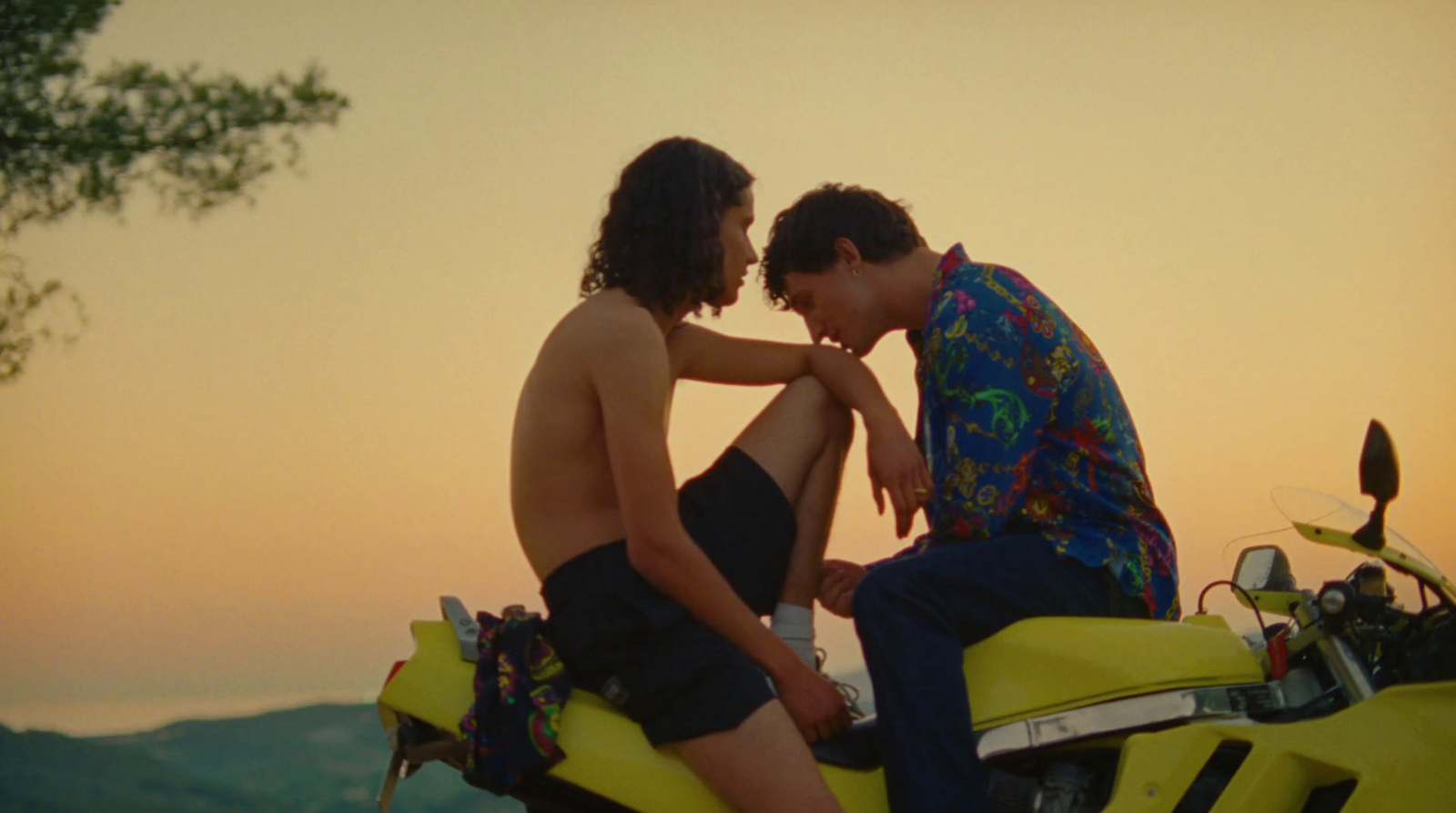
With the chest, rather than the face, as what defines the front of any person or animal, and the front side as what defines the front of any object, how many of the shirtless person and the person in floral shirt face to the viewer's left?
1

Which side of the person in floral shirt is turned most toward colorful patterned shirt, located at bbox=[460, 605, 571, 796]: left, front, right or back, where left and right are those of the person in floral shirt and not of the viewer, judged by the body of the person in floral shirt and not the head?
front

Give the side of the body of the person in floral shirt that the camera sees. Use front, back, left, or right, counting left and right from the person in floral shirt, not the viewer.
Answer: left

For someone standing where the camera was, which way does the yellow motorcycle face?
facing to the right of the viewer

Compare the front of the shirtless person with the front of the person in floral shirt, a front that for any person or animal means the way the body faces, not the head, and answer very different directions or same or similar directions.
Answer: very different directions

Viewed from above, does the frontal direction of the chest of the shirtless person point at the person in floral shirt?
yes

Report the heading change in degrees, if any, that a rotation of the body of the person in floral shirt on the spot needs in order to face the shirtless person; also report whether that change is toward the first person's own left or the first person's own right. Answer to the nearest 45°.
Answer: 0° — they already face them

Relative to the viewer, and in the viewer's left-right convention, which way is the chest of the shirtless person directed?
facing to the right of the viewer

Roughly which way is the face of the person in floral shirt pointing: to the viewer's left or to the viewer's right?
to the viewer's left
